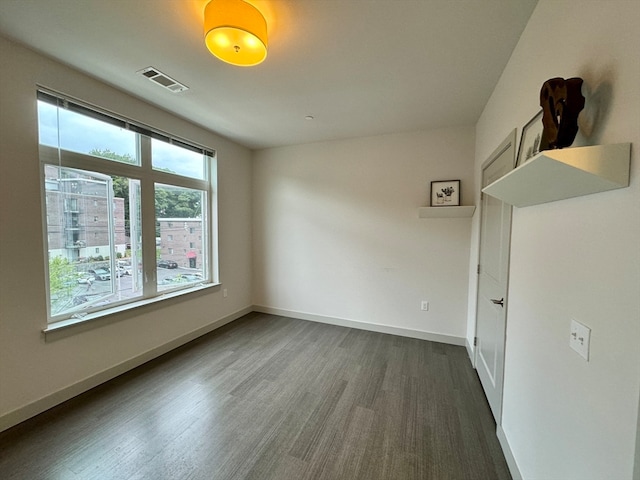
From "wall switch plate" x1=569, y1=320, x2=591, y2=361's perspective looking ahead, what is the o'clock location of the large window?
The large window is roughly at 1 o'clock from the wall switch plate.

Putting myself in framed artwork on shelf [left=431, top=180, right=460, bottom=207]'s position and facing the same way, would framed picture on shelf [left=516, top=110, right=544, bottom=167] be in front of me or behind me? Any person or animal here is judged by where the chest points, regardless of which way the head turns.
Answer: in front

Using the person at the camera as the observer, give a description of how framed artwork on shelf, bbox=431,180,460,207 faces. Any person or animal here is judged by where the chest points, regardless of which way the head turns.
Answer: facing the viewer

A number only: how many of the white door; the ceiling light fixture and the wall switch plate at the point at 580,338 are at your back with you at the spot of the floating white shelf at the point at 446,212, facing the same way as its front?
0

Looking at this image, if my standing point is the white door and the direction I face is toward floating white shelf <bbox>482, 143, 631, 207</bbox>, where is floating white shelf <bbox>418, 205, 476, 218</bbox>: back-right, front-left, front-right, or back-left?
back-right

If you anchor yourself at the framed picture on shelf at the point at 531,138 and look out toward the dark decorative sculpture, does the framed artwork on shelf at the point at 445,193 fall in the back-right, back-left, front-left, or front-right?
back-right

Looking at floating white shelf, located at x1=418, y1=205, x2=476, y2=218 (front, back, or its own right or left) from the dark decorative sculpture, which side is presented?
front

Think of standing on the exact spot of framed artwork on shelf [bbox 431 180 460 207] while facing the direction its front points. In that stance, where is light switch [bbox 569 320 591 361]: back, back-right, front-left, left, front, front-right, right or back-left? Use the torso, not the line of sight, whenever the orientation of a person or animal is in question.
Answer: front

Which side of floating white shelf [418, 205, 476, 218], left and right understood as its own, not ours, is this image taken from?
front

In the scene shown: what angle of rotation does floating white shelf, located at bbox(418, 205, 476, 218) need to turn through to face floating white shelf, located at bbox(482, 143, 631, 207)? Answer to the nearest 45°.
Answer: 0° — it already faces it

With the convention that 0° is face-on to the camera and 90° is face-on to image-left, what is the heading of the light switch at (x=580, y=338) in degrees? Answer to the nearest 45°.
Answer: approximately 45°

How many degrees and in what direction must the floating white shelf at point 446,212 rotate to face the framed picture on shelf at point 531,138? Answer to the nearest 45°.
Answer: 0° — it already faces it

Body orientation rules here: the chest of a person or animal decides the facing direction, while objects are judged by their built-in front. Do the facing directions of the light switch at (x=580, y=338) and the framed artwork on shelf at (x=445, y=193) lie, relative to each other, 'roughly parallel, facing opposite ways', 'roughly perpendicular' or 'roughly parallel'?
roughly perpendicular

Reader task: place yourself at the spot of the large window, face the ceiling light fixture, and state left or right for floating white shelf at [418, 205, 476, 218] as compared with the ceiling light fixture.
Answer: left
